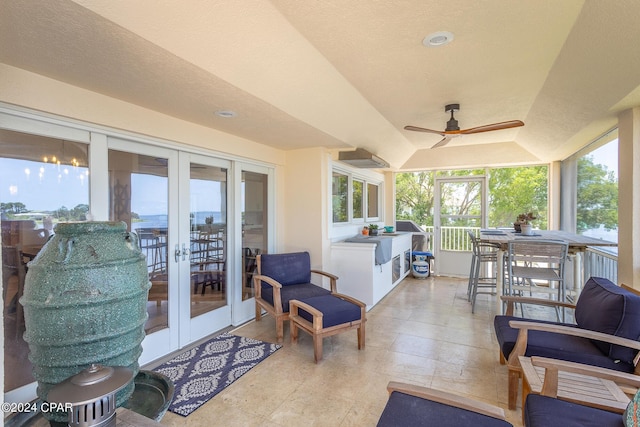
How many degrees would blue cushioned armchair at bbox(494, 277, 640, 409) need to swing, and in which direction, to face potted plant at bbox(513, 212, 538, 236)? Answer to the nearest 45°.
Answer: approximately 90° to its right

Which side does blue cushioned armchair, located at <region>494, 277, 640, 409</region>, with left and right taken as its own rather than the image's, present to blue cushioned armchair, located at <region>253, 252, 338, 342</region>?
front

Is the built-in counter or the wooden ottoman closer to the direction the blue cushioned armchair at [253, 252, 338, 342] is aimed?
the wooden ottoman

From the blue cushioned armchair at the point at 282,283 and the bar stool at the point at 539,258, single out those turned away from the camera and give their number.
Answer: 1

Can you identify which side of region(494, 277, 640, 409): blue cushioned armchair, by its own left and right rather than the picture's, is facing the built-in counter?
front

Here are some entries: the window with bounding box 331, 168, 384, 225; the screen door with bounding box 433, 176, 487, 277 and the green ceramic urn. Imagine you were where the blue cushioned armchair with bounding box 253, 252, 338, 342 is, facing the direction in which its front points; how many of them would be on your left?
2

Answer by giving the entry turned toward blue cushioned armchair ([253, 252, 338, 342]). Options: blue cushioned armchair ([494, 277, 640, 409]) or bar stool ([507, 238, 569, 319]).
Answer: blue cushioned armchair ([494, 277, 640, 409])

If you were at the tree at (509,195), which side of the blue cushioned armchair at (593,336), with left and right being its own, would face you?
right

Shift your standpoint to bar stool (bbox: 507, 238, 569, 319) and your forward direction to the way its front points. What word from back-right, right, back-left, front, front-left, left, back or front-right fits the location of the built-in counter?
left

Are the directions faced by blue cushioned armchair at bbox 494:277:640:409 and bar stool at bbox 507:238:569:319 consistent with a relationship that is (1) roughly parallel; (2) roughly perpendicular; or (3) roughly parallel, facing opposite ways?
roughly perpendicular

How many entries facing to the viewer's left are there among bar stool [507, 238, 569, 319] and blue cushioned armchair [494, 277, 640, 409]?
1

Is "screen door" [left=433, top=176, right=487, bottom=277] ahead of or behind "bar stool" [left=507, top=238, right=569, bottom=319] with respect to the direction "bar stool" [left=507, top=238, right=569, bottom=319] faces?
ahead

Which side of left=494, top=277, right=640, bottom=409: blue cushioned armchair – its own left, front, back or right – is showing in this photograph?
left

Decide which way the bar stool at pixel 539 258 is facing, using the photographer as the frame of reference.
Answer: facing away from the viewer

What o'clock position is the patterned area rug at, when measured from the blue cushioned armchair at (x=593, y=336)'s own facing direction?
The patterned area rug is roughly at 11 o'clock from the blue cushioned armchair.

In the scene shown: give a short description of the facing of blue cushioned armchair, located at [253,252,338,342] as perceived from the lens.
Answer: facing the viewer and to the right of the viewer

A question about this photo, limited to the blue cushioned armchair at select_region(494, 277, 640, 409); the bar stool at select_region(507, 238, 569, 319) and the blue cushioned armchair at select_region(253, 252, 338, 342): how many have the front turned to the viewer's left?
1

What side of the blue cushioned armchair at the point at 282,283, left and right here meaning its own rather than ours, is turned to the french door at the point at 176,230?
right

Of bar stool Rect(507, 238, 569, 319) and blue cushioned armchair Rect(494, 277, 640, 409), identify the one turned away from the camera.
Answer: the bar stool
